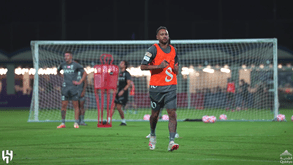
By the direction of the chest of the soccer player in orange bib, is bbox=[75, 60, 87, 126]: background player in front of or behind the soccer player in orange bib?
behind

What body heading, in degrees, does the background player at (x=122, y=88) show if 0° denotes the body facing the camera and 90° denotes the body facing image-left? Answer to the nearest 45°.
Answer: approximately 45°

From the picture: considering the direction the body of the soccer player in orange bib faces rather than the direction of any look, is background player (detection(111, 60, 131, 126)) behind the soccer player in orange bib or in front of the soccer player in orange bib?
behind

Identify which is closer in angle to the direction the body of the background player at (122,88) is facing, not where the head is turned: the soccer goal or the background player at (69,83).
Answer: the background player

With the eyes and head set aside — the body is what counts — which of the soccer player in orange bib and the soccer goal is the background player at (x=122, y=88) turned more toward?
the soccer player in orange bib

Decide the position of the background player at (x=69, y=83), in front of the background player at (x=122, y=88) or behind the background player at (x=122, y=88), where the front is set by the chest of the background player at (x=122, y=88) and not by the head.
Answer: in front

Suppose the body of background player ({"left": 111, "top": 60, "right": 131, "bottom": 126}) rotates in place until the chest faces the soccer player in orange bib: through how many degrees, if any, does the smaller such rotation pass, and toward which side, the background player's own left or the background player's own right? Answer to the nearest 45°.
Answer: approximately 45° to the background player's own left

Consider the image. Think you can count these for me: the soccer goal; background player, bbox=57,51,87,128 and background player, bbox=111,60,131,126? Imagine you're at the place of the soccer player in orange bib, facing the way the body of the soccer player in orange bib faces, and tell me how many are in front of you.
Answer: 0

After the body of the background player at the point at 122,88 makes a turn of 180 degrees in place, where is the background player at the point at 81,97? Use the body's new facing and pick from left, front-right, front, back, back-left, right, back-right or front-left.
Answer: back-left

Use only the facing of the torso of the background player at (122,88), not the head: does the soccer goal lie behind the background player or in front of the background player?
behind

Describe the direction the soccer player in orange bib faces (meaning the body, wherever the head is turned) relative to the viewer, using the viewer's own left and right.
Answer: facing the viewer and to the right of the viewer

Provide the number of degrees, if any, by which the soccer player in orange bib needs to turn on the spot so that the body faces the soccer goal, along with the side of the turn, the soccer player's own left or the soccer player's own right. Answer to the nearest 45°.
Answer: approximately 135° to the soccer player's own left

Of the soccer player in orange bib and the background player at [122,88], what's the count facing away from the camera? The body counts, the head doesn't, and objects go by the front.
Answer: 0
